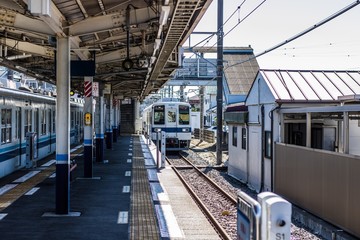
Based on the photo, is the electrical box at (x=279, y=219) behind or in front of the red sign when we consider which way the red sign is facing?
in front

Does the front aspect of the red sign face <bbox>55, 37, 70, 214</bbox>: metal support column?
yes

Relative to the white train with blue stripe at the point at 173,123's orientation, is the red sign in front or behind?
in front

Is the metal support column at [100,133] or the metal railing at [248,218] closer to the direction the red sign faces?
the metal railing

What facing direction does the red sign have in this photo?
toward the camera

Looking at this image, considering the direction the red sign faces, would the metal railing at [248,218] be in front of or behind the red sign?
in front

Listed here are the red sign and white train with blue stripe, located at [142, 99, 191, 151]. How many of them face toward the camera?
2

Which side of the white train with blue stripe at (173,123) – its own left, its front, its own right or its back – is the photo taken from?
front

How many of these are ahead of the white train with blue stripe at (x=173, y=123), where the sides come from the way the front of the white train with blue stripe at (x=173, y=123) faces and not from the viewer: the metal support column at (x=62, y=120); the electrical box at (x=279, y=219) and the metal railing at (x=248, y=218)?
3

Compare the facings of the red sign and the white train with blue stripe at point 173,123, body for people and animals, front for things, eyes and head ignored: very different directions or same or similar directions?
same or similar directions

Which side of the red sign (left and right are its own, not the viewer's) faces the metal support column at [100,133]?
back

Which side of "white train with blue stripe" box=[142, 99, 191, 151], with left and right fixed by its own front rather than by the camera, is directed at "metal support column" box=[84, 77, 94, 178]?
front

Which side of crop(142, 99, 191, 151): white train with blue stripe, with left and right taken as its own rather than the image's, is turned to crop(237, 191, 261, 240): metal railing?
front
